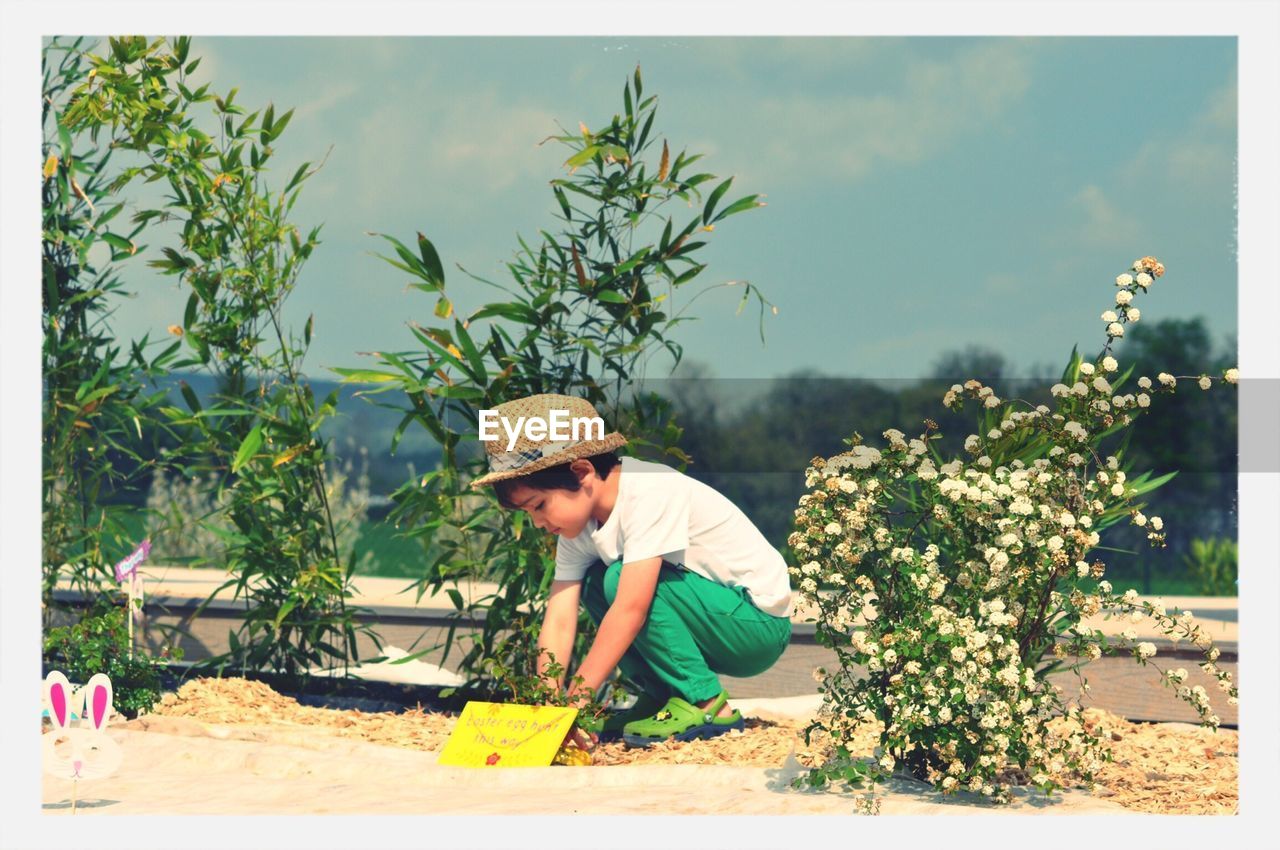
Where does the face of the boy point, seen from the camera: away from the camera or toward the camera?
toward the camera

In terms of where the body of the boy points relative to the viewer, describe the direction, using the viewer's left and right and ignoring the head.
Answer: facing to the left of the viewer

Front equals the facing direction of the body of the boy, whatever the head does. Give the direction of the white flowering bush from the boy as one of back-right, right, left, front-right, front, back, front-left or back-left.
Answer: back-left

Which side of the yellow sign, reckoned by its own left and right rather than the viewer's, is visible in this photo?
front

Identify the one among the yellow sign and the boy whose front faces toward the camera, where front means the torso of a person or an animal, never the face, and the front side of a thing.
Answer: the yellow sign

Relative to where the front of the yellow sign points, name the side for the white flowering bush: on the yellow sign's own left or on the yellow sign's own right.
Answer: on the yellow sign's own left

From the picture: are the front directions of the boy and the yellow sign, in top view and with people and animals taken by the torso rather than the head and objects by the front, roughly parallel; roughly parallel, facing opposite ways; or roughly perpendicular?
roughly perpendicular

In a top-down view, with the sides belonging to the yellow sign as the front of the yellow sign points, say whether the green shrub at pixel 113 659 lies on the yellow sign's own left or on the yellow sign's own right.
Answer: on the yellow sign's own right

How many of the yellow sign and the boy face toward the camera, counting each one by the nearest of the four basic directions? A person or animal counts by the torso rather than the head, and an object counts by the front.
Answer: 1

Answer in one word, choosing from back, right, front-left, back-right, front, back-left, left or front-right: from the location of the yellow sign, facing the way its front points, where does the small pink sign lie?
back-right
